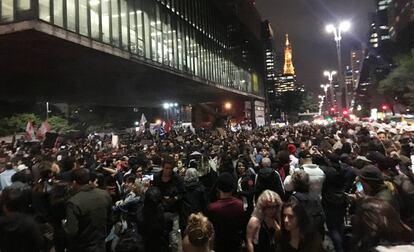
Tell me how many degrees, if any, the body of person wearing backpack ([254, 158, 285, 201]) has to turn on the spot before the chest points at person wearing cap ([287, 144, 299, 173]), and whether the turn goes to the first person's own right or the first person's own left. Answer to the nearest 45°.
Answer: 0° — they already face them

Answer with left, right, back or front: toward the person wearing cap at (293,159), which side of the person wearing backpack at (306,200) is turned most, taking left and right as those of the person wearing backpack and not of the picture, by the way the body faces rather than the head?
front

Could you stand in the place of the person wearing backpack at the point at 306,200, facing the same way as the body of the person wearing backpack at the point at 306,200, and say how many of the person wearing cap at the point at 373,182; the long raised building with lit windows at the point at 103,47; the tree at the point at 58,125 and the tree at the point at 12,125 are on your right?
1

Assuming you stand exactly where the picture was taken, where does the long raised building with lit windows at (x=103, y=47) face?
facing the viewer and to the right of the viewer

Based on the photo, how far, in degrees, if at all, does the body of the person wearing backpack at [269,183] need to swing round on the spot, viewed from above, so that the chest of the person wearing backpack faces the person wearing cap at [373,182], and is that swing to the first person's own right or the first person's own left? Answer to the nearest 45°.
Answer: approximately 135° to the first person's own right

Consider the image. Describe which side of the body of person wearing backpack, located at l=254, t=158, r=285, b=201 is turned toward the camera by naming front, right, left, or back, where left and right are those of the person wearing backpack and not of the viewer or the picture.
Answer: back

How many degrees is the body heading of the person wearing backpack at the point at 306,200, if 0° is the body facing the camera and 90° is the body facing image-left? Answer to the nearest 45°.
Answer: approximately 180°
